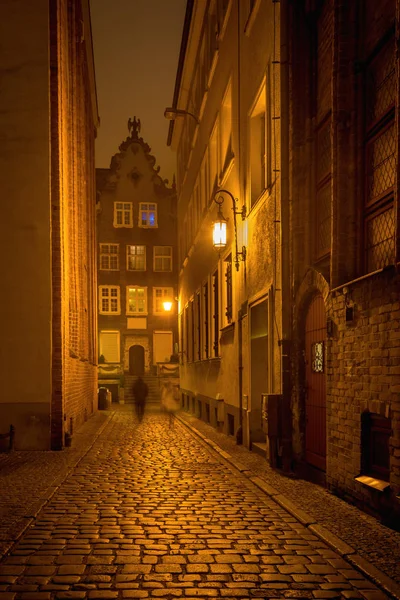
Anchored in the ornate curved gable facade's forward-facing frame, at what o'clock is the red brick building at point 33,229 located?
The red brick building is roughly at 12 o'clock from the ornate curved gable facade.

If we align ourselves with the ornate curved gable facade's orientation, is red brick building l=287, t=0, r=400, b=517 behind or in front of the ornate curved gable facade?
in front

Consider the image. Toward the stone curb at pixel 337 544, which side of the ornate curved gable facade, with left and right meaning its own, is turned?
front

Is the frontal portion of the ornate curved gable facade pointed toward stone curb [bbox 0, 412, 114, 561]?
yes

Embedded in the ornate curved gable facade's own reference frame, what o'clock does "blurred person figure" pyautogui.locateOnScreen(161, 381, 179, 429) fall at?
The blurred person figure is roughly at 12 o'clock from the ornate curved gable facade.

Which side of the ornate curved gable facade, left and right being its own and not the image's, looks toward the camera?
front
